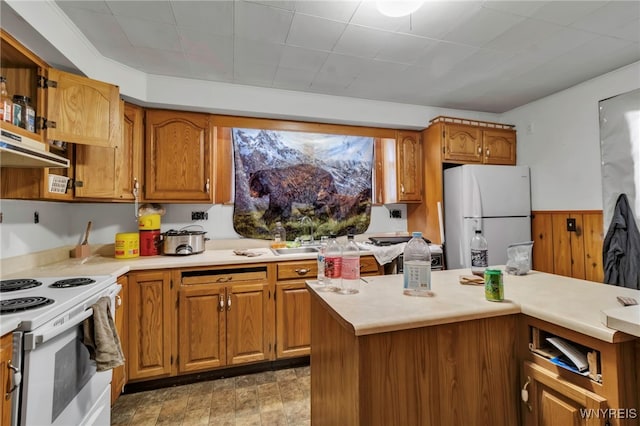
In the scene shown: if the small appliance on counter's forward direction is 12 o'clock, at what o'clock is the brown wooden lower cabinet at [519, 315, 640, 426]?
The brown wooden lower cabinet is roughly at 11 o'clock from the small appliance on counter.

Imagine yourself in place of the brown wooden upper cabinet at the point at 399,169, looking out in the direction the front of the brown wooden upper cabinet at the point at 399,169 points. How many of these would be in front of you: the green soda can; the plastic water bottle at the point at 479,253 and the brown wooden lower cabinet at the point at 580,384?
3

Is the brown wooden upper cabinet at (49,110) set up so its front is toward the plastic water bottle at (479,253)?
yes

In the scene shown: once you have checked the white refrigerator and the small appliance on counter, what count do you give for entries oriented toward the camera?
2

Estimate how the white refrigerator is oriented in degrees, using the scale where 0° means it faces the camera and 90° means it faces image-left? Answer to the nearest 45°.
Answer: approximately 0°

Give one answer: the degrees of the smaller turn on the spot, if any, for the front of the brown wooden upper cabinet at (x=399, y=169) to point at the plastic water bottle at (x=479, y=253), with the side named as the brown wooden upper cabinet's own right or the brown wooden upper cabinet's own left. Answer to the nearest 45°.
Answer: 0° — it already faces it

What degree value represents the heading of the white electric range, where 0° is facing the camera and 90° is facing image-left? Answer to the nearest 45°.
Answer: approximately 315°

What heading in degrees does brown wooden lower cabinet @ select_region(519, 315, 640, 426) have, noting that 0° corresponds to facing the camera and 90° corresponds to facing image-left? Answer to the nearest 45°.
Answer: approximately 45°

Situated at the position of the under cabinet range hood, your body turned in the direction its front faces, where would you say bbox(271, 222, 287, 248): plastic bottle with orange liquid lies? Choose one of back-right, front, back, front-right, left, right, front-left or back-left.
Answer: front-left

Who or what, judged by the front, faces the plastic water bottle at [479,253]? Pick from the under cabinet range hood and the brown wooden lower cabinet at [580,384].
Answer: the under cabinet range hood

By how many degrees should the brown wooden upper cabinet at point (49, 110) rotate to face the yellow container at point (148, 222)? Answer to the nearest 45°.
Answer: approximately 90° to its left

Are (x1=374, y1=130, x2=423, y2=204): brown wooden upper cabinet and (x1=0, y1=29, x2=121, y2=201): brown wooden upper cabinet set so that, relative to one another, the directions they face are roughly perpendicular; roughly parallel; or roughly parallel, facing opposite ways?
roughly perpendicular

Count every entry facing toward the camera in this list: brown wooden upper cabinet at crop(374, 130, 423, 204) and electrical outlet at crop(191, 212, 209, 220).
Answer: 2

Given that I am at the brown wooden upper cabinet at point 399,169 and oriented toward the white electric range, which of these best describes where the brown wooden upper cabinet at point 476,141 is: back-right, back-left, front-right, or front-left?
back-left

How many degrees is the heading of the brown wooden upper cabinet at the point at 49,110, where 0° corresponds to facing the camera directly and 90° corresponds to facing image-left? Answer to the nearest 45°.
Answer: approximately 315°

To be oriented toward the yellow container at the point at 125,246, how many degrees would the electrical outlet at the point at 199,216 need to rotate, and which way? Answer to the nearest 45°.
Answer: approximately 45° to its right
